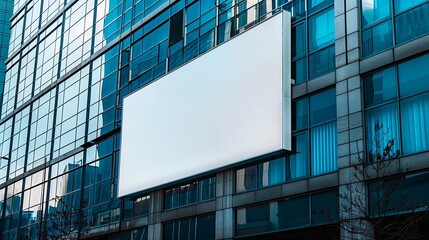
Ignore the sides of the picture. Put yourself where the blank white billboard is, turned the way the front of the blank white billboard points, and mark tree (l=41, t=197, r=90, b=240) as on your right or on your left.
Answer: on your right

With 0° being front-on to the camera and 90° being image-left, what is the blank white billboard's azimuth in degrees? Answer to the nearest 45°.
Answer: approximately 45°

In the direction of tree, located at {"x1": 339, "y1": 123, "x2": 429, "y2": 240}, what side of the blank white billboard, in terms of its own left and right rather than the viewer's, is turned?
left
